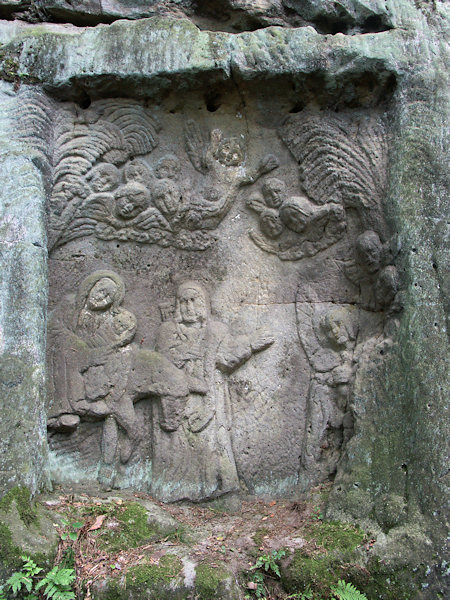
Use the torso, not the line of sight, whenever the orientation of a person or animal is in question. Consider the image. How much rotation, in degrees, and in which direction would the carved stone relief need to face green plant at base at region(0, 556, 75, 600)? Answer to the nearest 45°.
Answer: approximately 45° to its right

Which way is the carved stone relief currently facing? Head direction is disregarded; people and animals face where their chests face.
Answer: toward the camera
